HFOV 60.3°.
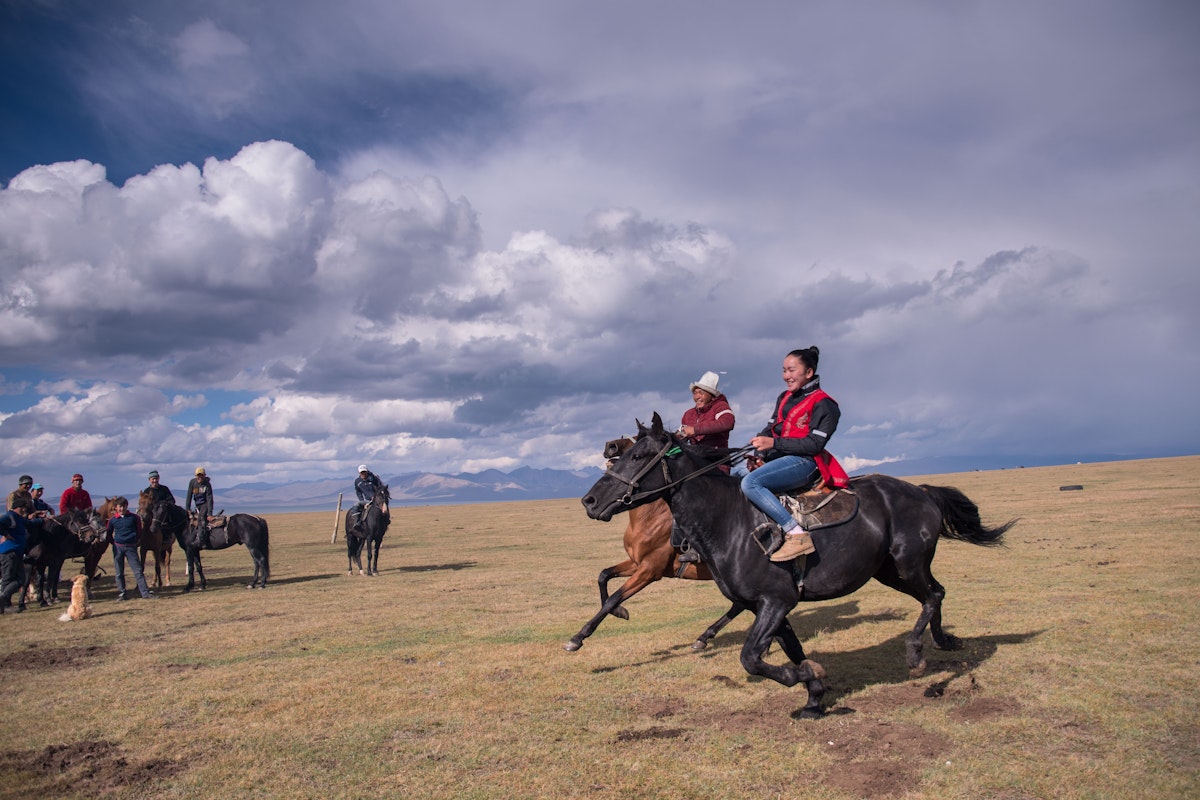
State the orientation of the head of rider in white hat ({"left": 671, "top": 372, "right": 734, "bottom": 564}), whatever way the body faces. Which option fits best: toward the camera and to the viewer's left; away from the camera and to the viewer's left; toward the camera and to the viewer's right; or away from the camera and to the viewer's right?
toward the camera and to the viewer's left

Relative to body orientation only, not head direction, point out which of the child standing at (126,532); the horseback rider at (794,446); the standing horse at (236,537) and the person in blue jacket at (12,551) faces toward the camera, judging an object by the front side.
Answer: the child standing

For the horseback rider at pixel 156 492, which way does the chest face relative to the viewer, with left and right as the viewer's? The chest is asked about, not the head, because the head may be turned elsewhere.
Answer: facing the viewer and to the left of the viewer

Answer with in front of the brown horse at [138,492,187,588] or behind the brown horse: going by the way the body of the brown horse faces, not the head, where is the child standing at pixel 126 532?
in front

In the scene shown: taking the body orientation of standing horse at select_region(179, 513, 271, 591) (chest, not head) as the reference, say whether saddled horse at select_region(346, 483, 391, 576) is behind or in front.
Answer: behind

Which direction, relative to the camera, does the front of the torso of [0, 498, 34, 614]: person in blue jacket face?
to the viewer's right

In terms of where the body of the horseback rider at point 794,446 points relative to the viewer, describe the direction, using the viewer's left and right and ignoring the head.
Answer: facing to the left of the viewer

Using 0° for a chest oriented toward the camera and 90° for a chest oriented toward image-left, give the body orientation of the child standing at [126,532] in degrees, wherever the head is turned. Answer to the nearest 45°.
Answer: approximately 0°

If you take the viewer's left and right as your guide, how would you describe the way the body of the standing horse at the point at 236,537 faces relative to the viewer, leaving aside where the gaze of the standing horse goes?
facing to the left of the viewer

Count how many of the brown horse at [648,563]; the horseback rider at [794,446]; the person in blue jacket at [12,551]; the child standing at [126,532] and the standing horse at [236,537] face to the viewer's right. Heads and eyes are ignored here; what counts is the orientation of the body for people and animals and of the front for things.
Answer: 1

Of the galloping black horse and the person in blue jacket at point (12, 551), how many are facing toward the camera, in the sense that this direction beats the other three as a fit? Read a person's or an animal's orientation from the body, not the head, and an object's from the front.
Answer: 0

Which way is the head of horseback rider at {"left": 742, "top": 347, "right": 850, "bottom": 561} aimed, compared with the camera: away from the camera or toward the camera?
toward the camera

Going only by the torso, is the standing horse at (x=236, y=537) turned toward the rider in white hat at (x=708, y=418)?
no
